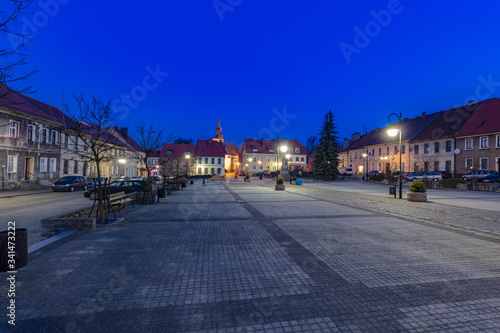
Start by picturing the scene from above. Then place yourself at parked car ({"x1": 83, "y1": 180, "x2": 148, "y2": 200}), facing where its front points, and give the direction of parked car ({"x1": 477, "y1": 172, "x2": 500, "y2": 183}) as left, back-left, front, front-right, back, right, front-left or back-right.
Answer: back

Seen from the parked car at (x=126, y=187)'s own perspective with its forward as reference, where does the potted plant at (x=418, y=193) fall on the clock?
The potted plant is roughly at 7 o'clock from the parked car.

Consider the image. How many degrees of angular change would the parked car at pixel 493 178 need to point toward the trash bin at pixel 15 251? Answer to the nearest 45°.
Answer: approximately 90° to its left

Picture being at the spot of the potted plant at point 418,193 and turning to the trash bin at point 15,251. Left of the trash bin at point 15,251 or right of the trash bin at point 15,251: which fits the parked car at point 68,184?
right

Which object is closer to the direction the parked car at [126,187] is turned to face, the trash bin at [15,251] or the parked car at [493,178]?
the trash bin

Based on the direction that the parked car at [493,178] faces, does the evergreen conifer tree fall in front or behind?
in front

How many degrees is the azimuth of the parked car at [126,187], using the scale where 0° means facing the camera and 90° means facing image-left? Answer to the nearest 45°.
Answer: approximately 90°

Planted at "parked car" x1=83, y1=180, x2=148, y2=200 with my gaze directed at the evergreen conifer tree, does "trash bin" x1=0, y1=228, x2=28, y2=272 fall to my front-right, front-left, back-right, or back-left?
back-right

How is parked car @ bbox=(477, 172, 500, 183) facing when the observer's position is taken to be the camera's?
facing to the left of the viewer
